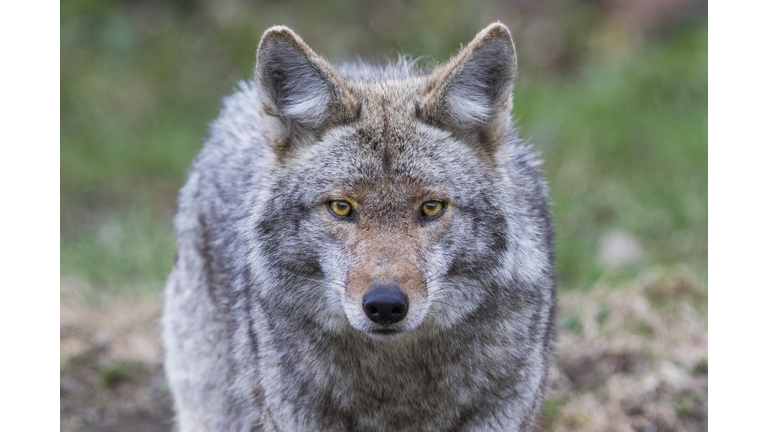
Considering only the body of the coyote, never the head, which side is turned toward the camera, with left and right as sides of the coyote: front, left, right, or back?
front

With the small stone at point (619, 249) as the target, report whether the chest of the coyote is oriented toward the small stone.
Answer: no
